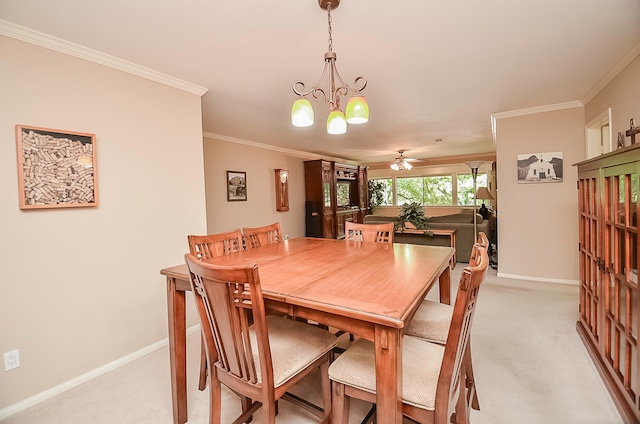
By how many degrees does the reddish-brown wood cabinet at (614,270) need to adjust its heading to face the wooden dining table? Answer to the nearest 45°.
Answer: approximately 45° to its left

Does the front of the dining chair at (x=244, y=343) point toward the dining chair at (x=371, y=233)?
yes

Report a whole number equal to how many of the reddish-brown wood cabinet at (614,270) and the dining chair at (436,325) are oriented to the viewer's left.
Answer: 2

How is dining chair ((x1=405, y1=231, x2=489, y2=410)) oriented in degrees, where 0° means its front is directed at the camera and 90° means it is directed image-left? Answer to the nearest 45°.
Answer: approximately 90°

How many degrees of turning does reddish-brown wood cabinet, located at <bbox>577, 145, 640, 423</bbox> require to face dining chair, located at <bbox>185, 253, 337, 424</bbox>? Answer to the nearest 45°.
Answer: approximately 45° to its left

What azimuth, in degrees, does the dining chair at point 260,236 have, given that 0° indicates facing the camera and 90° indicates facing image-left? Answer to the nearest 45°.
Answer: approximately 315°

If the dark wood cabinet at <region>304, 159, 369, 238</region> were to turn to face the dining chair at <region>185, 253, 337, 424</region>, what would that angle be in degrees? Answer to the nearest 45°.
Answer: approximately 45° to its right

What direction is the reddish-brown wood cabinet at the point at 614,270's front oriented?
to the viewer's left
